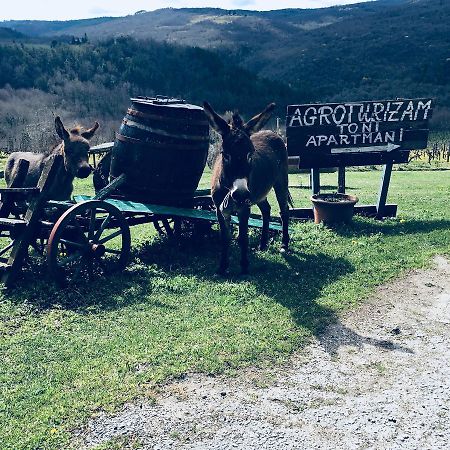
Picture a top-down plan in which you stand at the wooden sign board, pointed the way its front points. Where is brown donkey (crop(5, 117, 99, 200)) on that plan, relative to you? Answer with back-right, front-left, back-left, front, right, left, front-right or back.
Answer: front-right

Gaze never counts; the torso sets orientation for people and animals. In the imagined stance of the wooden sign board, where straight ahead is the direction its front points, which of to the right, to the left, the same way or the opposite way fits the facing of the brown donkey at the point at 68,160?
to the left

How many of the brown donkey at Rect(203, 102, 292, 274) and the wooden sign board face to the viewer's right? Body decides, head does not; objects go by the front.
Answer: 0

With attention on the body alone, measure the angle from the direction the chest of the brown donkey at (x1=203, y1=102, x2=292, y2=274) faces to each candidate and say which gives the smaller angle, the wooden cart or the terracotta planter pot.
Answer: the wooden cart

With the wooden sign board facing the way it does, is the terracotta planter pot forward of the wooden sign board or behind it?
forward

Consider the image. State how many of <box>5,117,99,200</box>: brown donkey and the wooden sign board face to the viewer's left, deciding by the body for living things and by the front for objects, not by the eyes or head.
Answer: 0

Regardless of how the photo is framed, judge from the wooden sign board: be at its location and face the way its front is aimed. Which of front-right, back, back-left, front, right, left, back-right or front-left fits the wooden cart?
front-right

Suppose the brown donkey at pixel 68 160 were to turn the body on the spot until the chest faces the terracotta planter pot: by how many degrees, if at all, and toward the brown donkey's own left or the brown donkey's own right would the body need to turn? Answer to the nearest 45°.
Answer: approximately 45° to the brown donkey's own left

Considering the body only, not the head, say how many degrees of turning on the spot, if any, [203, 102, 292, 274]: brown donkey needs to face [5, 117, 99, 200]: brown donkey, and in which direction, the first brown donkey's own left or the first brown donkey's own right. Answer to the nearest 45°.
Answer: approximately 45° to the first brown donkey's own right

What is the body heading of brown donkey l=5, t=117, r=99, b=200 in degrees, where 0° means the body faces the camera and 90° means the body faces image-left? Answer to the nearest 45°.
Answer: approximately 315°

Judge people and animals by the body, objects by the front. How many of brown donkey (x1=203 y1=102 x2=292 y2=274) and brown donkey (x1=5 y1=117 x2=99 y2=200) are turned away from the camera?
0

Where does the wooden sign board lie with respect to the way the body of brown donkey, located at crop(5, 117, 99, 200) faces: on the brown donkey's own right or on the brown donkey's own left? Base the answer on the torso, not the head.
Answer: on the brown donkey's own left

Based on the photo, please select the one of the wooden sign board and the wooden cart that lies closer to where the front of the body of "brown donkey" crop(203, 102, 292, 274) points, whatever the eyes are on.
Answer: the wooden cart
